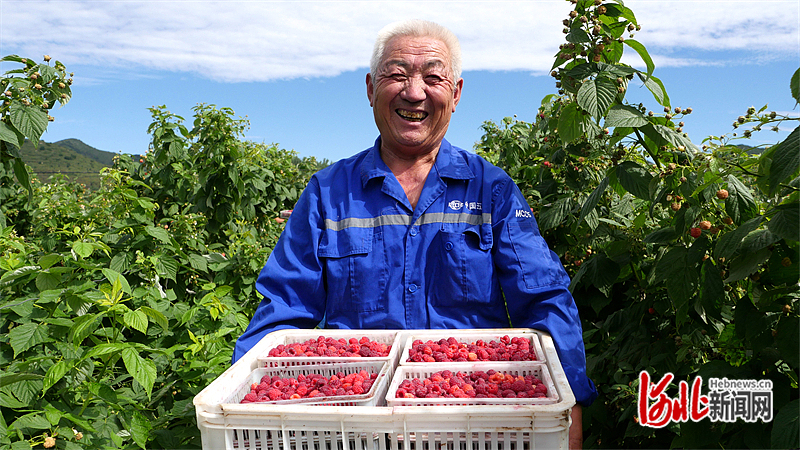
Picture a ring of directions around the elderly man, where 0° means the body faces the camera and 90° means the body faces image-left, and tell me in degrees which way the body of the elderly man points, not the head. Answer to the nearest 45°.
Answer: approximately 0°

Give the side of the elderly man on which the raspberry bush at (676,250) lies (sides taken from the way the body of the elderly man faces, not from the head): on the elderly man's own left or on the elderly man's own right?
on the elderly man's own left
